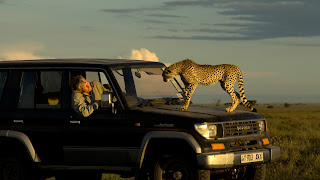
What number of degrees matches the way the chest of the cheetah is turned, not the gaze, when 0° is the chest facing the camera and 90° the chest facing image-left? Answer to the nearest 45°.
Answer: approximately 90°

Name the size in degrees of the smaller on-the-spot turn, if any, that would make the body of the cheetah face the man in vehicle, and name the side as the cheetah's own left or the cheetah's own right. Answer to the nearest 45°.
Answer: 0° — it already faces them

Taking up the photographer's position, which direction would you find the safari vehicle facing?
facing the viewer and to the right of the viewer

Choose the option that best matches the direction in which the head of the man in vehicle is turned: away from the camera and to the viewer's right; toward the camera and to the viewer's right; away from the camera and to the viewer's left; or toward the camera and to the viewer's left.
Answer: toward the camera and to the viewer's right
